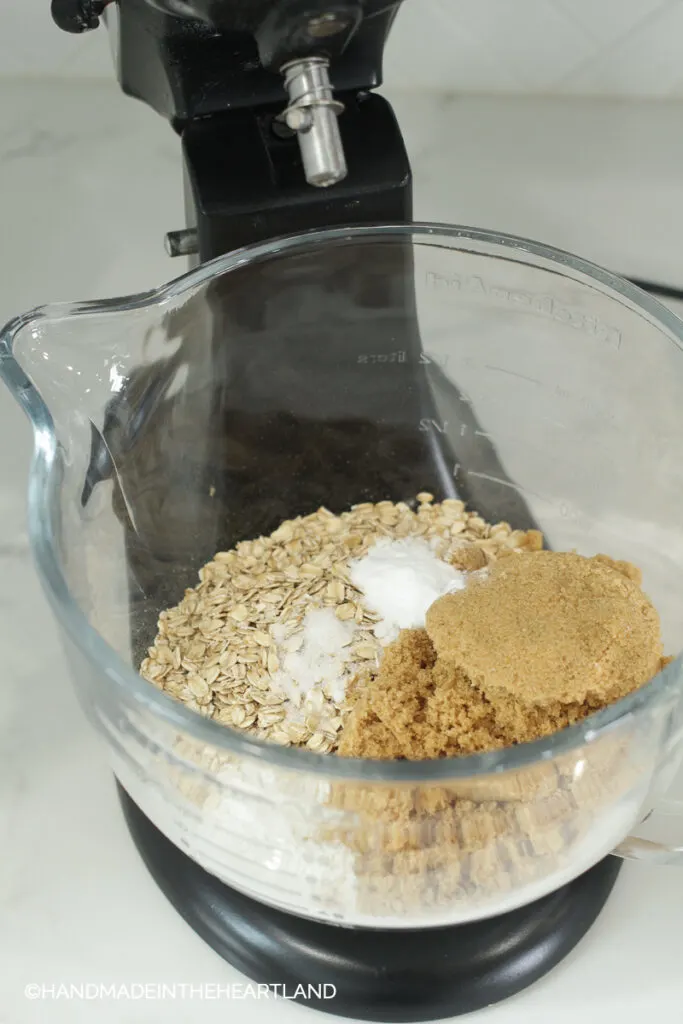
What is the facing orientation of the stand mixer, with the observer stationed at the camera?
facing the viewer
